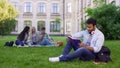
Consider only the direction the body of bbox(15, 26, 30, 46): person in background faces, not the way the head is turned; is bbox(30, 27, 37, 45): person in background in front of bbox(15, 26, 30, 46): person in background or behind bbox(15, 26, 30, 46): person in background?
in front

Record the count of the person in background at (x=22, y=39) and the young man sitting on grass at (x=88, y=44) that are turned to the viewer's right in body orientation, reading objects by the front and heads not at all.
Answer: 1

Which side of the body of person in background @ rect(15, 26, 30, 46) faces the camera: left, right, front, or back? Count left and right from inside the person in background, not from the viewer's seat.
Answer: right

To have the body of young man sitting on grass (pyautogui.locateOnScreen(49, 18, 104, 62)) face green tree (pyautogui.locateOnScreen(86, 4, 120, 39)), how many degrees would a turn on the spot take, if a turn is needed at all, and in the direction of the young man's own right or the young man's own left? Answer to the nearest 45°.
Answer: approximately 135° to the young man's own right

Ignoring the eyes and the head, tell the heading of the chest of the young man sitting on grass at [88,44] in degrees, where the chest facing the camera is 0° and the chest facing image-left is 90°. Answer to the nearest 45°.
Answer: approximately 45°

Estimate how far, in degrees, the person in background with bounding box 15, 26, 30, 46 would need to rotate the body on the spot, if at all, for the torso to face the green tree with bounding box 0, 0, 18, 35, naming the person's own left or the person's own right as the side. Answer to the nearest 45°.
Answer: approximately 90° to the person's own left
